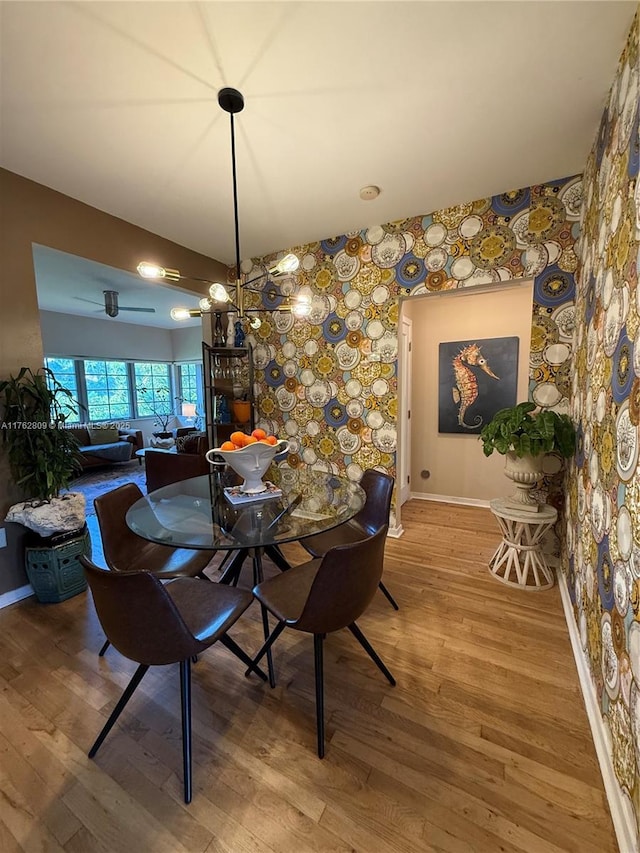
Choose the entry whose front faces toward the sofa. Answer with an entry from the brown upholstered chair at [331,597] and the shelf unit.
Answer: the brown upholstered chair

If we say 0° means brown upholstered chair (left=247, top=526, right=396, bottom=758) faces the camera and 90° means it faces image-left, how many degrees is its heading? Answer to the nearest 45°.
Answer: approximately 135°

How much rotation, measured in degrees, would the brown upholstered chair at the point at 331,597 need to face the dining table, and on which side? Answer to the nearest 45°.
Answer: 0° — it already faces it

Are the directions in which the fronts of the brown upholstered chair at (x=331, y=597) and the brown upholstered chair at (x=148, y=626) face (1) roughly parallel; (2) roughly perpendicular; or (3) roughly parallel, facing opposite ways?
roughly perpendicular

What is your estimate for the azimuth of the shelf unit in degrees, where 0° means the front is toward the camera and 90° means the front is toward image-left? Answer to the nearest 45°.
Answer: approximately 0°

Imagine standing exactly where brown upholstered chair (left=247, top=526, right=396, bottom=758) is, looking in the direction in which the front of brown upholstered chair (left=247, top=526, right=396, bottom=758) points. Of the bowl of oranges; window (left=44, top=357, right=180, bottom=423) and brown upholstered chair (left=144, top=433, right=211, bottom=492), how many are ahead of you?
3

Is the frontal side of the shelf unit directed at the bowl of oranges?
yes

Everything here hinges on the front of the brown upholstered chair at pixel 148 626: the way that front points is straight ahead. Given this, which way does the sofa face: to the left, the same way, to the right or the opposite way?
to the right

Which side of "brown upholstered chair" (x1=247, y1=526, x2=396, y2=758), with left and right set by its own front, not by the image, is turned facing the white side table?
right

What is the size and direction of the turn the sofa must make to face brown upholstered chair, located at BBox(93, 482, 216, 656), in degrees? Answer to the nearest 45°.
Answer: approximately 45° to its right

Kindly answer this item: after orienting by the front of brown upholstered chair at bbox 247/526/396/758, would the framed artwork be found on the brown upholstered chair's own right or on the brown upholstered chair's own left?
on the brown upholstered chair's own right

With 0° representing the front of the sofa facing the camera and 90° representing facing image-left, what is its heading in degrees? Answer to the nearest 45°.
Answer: approximately 315°

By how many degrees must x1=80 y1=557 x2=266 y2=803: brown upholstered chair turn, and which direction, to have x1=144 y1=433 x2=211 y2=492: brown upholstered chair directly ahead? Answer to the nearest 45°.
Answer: approximately 45° to its left
